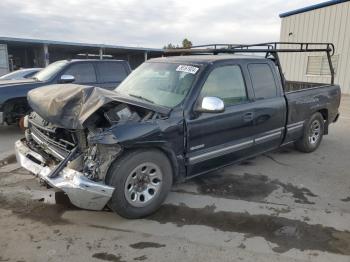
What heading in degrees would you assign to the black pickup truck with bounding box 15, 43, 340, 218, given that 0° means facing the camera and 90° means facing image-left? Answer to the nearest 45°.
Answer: approximately 45°

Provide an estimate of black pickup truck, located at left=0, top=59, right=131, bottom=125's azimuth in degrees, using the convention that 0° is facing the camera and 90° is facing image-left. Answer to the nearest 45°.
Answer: approximately 45°

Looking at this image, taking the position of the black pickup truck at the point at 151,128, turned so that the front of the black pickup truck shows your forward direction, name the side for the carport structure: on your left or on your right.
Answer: on your right

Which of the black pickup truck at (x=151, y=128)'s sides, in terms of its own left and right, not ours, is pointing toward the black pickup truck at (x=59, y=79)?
right

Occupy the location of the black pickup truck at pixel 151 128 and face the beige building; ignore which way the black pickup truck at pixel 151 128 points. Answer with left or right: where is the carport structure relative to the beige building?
left

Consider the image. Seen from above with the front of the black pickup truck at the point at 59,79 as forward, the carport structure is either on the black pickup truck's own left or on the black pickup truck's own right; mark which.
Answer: on the black pickup truck's own right

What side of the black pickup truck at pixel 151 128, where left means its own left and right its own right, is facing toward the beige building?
back
